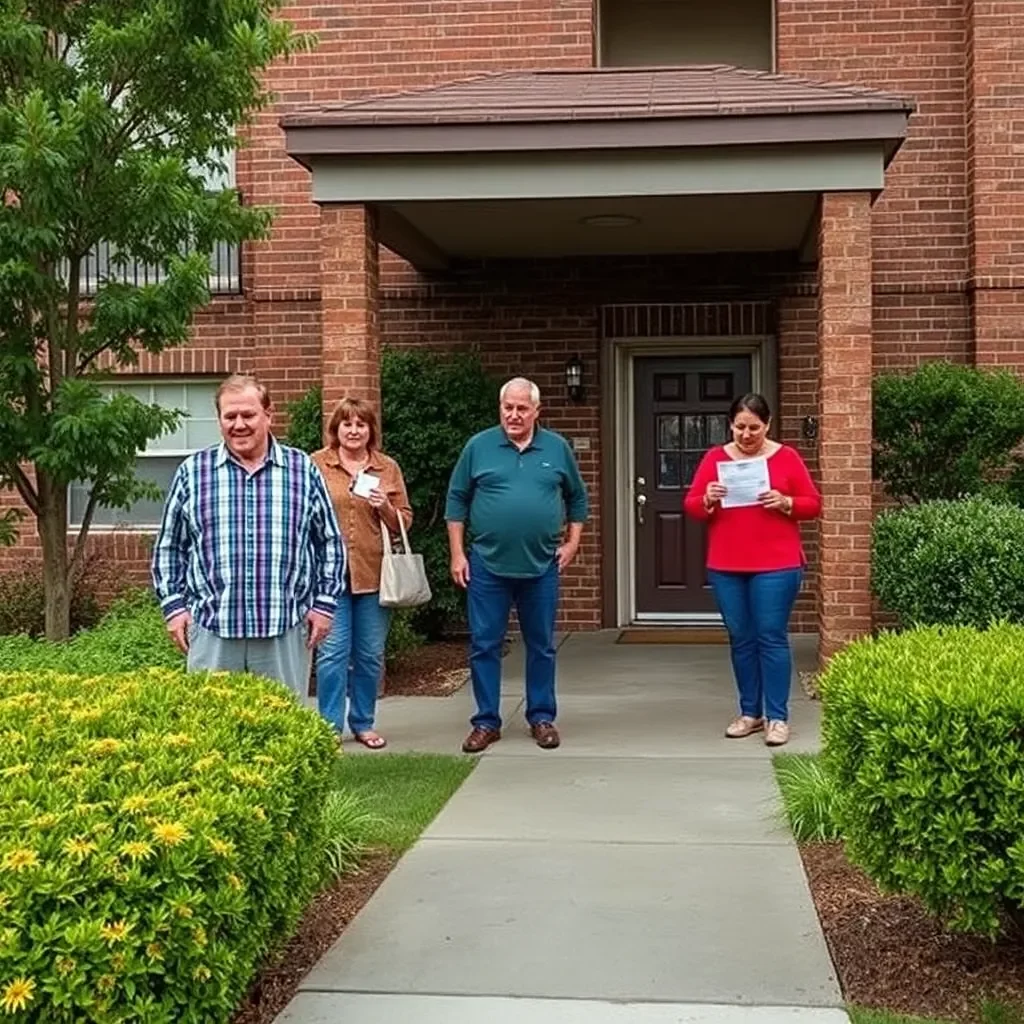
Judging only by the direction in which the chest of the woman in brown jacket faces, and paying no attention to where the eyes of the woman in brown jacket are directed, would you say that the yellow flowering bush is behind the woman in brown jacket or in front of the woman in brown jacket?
in front

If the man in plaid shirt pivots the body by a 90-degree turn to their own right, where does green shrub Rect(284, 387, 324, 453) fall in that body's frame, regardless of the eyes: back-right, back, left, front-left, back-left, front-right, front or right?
right

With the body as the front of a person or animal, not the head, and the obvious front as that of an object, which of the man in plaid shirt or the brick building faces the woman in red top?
the brick building

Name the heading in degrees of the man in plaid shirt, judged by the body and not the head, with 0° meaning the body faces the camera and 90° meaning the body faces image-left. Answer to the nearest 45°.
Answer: approximately 0°

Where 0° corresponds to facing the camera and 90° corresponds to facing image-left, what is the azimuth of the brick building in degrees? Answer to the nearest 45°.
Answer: approximately 0°

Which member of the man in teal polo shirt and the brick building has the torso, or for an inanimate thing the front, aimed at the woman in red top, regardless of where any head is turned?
the brick building
